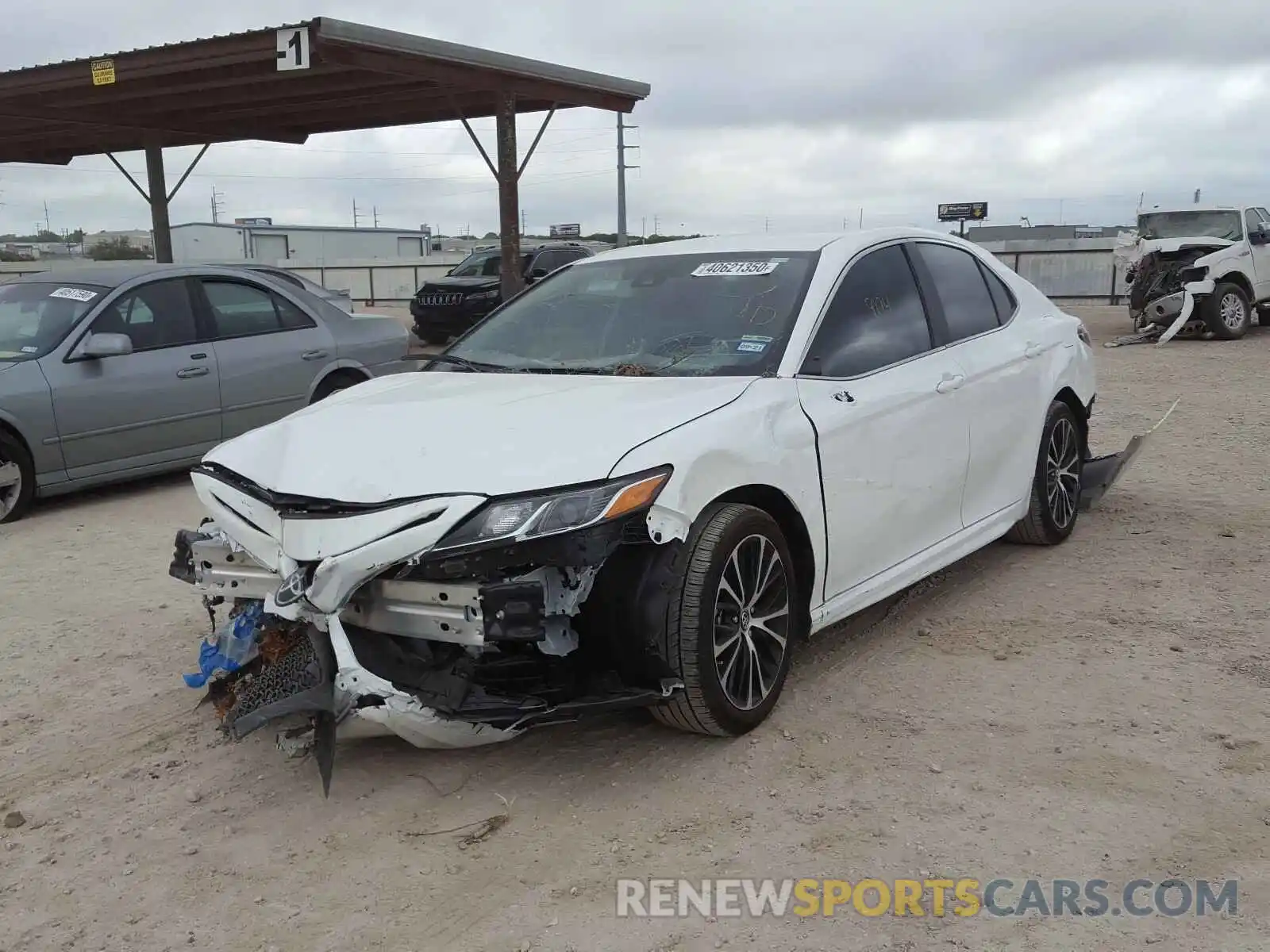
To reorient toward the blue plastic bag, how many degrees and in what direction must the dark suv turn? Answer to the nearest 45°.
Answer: approximately 45° to its left

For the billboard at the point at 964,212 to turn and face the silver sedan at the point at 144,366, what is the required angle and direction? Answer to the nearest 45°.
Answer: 0° — it already faces it

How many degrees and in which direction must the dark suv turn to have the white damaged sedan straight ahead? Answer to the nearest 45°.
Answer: approximately 45° to its left

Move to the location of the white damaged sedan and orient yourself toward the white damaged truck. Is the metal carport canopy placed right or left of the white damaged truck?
left

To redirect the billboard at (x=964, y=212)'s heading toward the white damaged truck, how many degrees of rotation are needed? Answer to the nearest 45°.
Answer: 0° — it already faces it

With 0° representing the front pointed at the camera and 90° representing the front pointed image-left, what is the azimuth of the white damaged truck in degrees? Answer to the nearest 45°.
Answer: approximately 45°

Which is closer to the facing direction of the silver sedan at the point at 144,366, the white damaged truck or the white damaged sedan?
the white damaged sedan

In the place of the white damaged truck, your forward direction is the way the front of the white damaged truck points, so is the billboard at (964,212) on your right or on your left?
on your right
